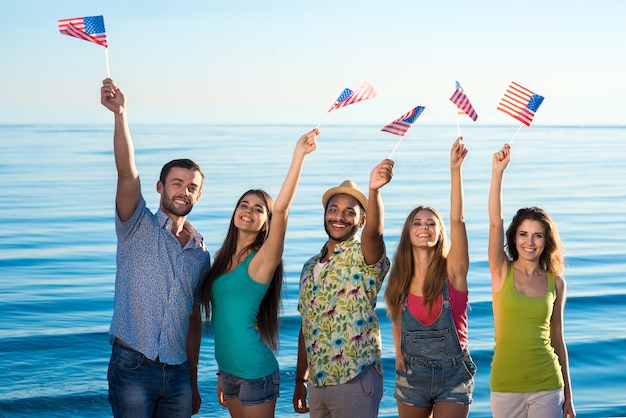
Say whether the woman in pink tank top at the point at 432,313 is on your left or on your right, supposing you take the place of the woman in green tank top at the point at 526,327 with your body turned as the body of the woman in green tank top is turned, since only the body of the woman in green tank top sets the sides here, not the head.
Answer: on your right

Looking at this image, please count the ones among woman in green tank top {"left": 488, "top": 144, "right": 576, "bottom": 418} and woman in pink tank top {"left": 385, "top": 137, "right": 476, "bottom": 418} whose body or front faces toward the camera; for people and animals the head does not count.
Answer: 2

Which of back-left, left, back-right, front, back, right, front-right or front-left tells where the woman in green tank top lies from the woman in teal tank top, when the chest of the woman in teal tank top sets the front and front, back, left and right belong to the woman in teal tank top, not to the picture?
back-left

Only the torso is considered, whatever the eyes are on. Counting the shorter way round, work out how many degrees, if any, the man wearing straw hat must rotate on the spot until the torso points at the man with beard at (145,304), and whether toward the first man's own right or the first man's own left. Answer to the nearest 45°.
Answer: approximately 45° to the first man's own right

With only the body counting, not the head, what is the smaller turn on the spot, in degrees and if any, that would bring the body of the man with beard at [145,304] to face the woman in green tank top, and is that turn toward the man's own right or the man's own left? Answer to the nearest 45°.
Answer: approximately 45° to the man's own left

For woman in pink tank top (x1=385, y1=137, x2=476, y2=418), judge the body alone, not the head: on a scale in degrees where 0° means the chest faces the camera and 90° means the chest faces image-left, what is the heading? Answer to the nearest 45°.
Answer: approximately 0°

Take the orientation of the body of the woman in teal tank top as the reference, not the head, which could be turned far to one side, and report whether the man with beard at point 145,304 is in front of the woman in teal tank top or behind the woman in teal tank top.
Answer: in front

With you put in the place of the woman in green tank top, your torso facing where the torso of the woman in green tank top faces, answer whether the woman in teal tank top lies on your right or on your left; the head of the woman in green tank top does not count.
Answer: on your right
